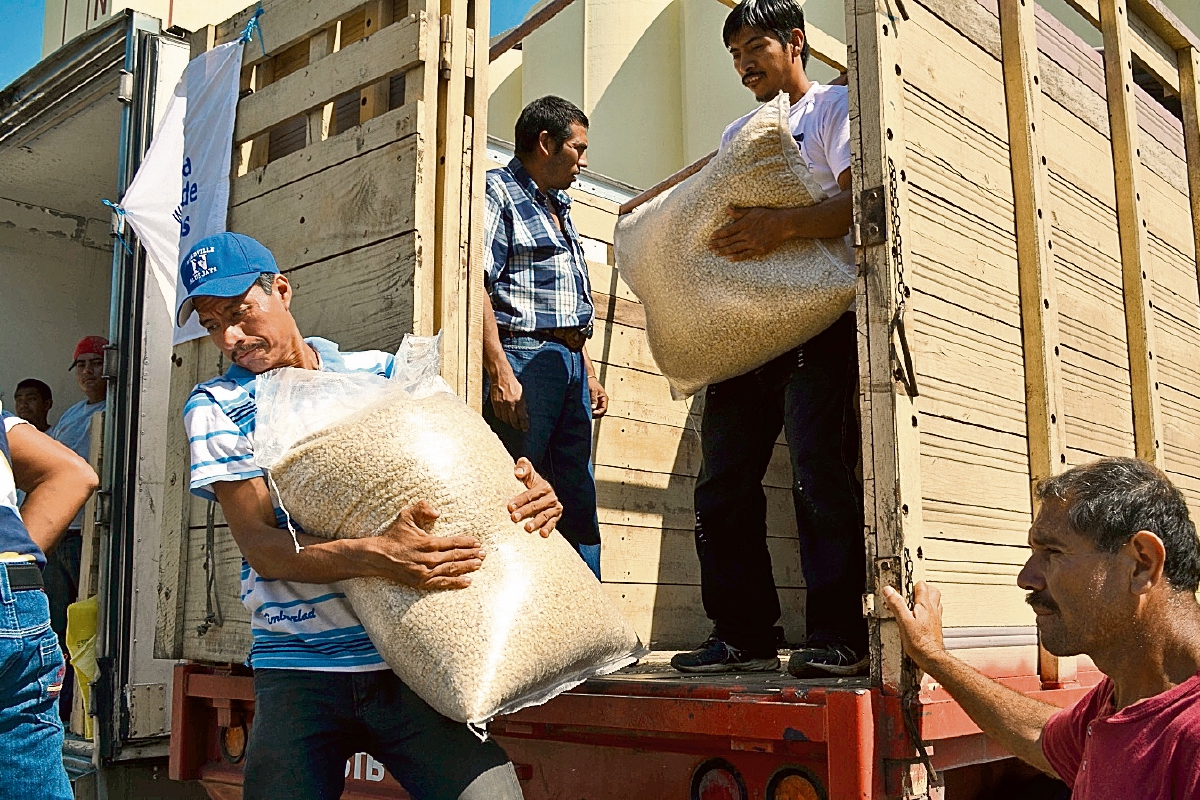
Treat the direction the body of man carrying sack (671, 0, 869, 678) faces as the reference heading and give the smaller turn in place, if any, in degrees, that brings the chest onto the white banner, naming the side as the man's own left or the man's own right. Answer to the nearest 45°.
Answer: approximately 45° to the man's own right

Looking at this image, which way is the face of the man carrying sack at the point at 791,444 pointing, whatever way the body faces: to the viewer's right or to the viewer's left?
to the viewer's left

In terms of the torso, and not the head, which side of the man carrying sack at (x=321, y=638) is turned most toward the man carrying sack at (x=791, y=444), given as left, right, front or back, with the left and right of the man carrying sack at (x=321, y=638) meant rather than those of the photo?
left

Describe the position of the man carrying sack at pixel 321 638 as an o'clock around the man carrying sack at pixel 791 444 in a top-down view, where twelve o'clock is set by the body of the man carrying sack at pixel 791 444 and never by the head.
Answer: the man carrying sack at pixel 321 638 is roughly at 12 o'clock from the man carrying sack at pixel 791 444.

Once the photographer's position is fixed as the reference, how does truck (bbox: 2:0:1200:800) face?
facing away from the viewer and to the right of the viewer

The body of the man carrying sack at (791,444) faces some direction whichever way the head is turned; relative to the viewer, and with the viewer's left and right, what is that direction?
facing the viewer and to the left of the viewer

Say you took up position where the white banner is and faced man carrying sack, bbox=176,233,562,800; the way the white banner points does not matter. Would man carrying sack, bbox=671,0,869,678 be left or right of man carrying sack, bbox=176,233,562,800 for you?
left

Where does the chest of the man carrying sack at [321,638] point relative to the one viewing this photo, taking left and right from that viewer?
facing the viewer and to the right of the viewer

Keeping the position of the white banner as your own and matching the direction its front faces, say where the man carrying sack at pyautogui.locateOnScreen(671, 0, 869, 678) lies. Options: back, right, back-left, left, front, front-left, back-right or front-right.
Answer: front-left

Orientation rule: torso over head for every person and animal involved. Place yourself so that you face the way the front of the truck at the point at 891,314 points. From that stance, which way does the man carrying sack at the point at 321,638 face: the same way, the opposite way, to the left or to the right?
to the right

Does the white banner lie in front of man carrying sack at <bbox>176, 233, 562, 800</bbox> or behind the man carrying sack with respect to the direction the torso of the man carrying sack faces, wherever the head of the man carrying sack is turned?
behind
